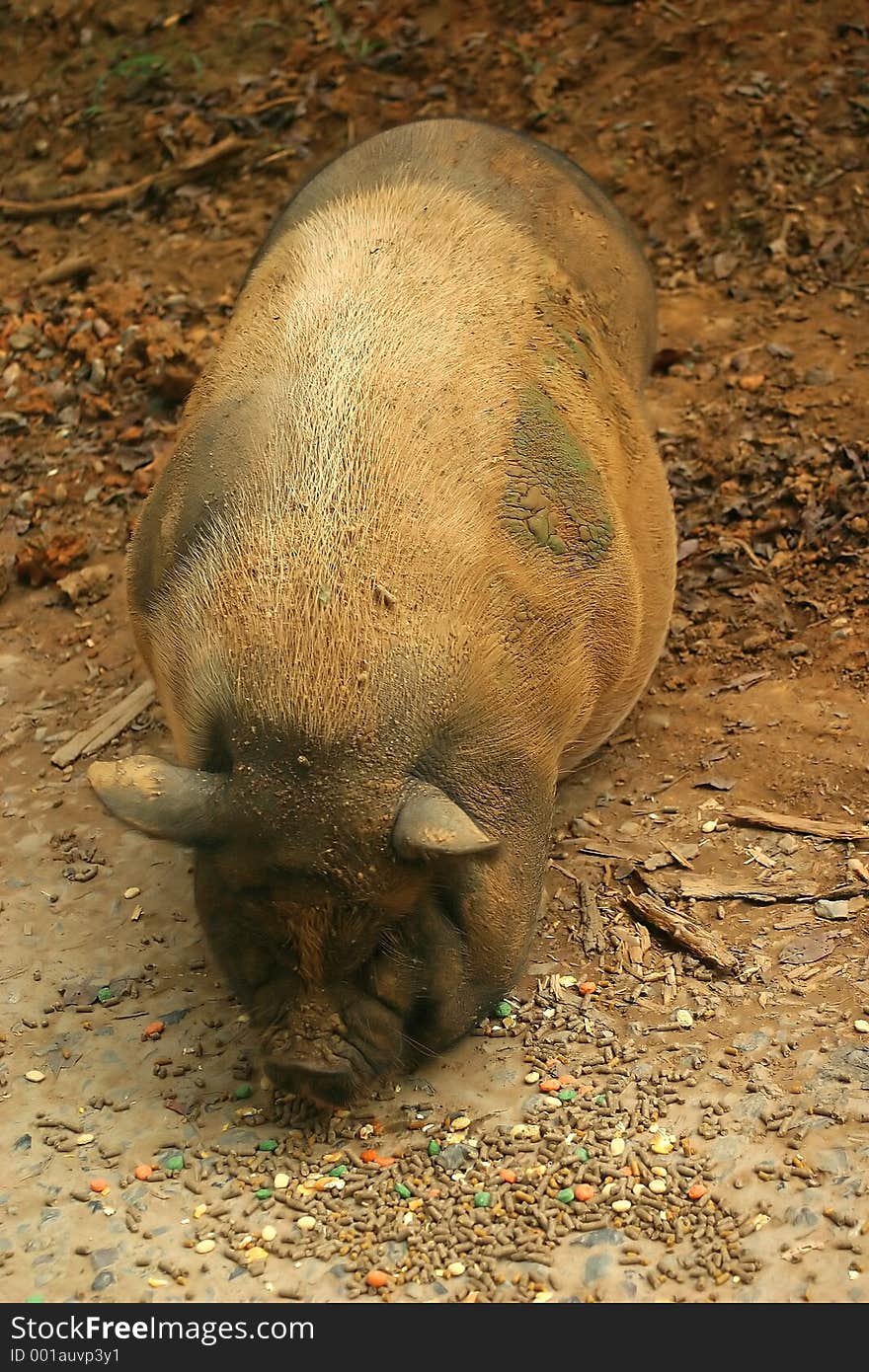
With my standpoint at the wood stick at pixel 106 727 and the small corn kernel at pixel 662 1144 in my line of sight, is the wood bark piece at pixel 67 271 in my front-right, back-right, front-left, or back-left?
back-left

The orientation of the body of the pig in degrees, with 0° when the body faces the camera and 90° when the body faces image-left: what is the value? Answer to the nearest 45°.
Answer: approximately 0°

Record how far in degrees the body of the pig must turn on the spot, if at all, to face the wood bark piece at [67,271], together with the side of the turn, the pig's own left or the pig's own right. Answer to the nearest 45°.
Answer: approximately 180°

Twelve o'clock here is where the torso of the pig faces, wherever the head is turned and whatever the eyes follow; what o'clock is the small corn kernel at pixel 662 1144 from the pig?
The small corn kernel is roughly at 11 o'clock from the pig.

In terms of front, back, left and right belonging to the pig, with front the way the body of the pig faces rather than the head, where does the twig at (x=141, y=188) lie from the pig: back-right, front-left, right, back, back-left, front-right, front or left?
back

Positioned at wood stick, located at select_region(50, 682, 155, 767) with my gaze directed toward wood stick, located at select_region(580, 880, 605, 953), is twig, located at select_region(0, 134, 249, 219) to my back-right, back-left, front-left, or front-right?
back-left
